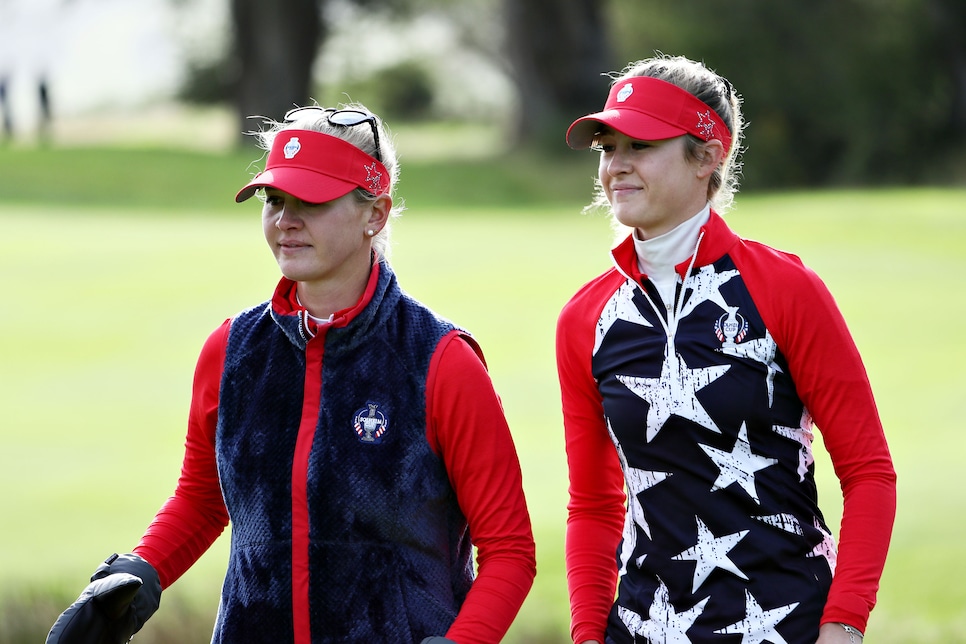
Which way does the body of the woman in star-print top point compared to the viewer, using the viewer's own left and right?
facing the viewer and to the left of the viewer

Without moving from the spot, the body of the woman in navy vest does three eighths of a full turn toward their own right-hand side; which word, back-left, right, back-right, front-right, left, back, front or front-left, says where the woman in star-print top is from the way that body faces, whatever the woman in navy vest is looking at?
right

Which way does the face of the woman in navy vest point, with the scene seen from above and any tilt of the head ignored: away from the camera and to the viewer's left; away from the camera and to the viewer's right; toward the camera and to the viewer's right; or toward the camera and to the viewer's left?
toward the camera and to the viewer's left

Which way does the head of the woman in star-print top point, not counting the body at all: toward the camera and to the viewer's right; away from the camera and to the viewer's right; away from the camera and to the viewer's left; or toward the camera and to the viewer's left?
toward the camera and to the viewer's left
